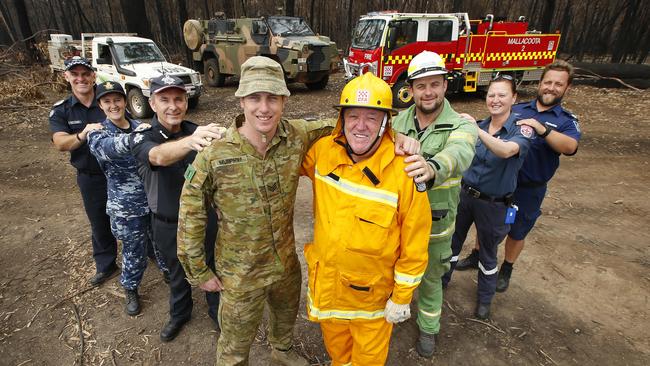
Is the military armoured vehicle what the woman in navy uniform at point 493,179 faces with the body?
no

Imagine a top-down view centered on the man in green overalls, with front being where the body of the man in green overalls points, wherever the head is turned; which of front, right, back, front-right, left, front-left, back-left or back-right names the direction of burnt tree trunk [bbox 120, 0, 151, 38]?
right

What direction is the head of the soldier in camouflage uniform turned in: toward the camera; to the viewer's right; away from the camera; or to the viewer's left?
toward the camera

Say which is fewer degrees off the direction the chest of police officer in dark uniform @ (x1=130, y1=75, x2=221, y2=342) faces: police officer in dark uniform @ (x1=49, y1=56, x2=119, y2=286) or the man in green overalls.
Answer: the man in green overalls

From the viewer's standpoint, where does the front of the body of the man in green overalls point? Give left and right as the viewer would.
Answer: facing the viewer and to the left of the viewer

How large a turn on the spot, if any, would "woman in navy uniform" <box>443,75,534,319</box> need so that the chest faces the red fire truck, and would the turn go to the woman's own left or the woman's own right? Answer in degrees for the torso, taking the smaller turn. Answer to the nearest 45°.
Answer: approximately 135° to the woman's own right

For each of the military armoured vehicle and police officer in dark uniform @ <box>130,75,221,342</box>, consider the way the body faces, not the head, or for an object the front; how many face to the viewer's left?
0

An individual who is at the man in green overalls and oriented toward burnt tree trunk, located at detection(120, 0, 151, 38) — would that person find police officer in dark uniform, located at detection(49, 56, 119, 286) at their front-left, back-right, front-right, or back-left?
front-left

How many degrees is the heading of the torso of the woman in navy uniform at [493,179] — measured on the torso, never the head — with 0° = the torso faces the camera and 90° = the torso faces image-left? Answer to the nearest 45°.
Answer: approximately 45°

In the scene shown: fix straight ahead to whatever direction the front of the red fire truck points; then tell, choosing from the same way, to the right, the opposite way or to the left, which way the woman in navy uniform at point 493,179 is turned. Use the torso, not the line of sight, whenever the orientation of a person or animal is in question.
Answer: the same way

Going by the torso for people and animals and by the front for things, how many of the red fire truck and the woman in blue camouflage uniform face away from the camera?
0

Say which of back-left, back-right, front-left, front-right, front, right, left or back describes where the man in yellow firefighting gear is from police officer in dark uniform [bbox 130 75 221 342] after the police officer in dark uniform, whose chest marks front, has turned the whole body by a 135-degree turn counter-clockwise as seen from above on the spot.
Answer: back-right

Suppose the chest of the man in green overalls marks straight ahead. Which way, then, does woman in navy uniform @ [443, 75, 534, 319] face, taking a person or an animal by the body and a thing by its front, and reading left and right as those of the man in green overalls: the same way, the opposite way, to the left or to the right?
the same way

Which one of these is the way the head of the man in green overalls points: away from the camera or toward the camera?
toward the camera

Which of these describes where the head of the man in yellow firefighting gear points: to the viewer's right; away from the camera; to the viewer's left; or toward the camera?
toward the camera

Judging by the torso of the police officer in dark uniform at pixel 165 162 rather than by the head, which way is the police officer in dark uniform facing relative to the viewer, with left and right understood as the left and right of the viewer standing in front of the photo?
facing the viewer and to the right of the viewer

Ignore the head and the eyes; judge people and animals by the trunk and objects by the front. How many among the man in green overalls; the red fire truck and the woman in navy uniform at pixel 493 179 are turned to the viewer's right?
0

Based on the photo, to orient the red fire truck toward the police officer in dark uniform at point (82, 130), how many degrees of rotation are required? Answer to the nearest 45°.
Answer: approximately 45° to its left
